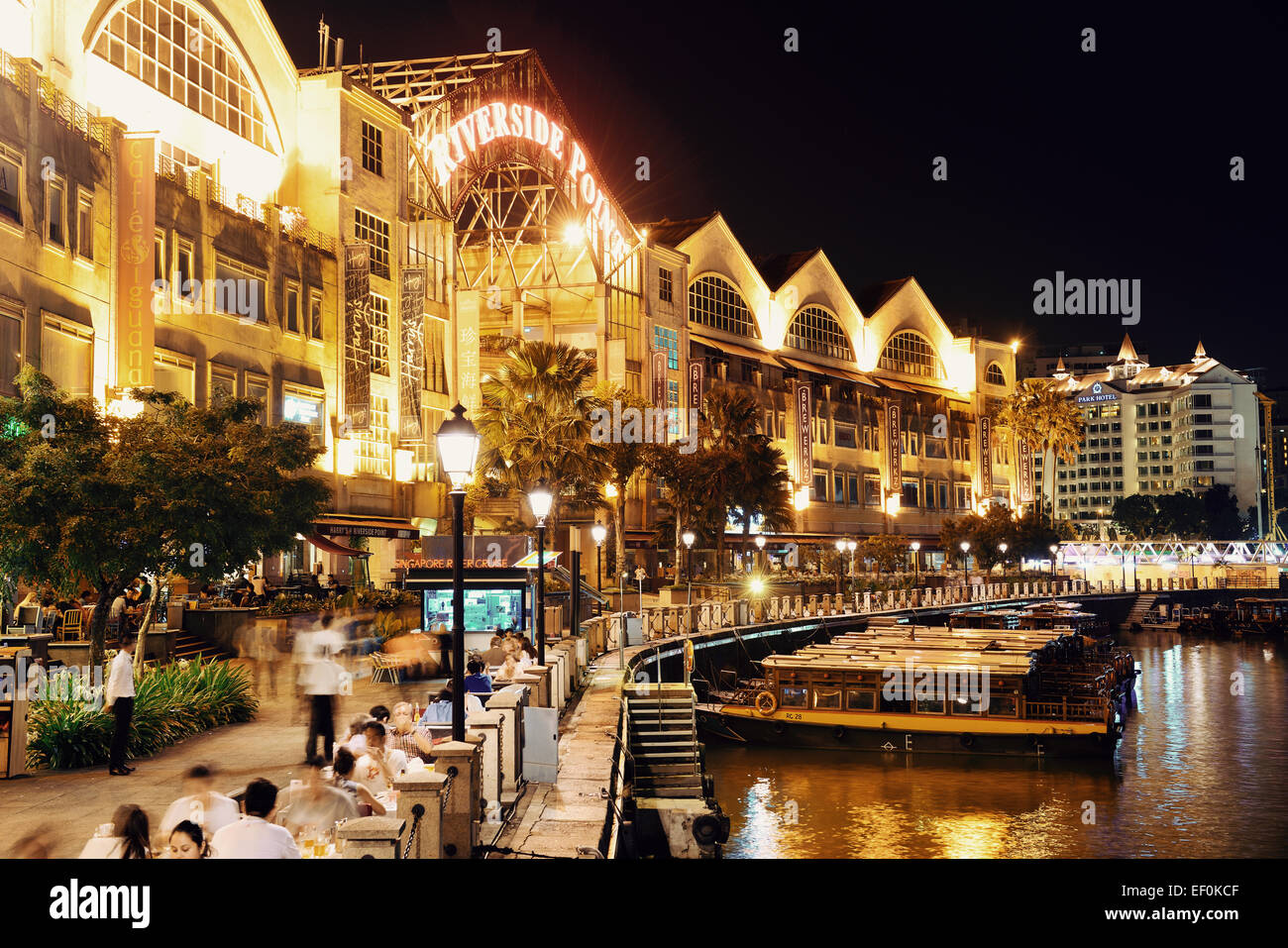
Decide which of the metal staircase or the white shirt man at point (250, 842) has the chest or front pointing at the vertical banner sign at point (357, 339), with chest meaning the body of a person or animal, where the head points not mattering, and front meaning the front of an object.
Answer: the white shirt man

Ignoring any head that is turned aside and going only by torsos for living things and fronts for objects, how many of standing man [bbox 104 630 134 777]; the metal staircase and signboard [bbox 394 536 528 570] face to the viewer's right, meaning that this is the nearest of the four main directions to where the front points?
1

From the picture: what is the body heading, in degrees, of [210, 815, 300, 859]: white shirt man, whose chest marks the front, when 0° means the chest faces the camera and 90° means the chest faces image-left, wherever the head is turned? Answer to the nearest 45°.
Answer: approximately 180°

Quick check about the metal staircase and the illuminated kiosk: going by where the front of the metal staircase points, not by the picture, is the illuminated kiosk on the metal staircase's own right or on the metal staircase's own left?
on the metal staircase's own right

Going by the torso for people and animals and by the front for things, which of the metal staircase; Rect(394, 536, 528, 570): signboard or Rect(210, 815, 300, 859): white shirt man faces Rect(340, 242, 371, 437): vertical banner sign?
the white shirt man

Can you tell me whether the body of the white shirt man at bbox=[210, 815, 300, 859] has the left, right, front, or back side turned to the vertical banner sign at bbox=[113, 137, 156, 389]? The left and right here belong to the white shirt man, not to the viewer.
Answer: front

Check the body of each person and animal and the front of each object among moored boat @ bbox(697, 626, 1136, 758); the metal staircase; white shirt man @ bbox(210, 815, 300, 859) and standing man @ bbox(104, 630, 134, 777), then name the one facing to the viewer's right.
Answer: the standing man

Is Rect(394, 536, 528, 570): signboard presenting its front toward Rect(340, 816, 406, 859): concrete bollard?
yes
